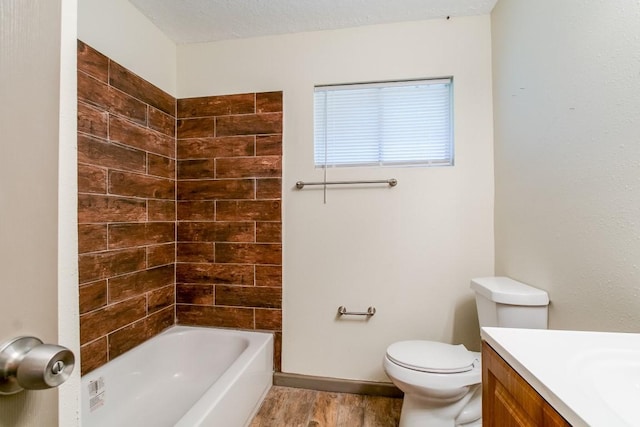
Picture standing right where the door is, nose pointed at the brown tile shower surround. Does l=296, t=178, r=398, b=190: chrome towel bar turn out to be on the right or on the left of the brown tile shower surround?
right

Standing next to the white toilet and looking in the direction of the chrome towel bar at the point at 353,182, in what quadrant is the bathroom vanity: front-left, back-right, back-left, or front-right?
back-left

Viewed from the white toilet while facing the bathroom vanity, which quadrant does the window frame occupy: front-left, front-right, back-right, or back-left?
back-right

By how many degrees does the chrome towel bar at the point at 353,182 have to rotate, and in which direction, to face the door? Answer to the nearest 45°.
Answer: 0° — it already faces it

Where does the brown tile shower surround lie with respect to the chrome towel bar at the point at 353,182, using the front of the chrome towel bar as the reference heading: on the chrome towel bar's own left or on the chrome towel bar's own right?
on the chrome towel bar's own right

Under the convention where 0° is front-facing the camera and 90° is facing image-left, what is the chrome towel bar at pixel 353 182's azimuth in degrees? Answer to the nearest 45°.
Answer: approximately 0°
